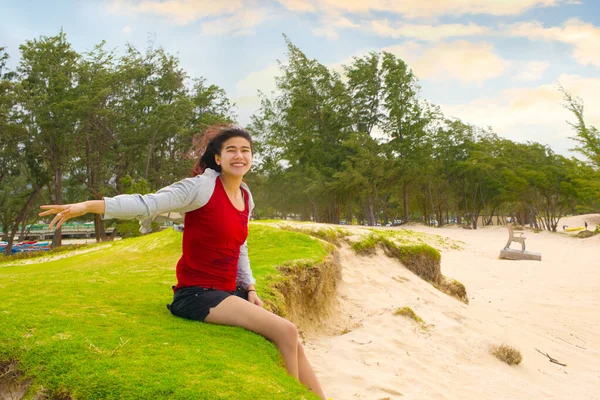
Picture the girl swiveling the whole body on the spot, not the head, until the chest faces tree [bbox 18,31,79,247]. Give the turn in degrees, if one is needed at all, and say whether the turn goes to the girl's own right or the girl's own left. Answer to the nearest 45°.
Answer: approximately 135° to the girl's own left

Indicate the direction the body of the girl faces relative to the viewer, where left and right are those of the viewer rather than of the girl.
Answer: facing the viewer and to the right of the viewer

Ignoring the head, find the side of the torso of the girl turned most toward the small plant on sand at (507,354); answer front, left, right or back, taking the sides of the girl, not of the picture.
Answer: left

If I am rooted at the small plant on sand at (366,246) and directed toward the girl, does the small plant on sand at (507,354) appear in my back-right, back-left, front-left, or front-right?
front-left

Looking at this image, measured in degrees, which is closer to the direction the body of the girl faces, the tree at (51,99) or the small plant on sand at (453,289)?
the small plant on sand

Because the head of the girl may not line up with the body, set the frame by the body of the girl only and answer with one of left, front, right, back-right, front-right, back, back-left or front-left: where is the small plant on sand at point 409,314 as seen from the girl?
left

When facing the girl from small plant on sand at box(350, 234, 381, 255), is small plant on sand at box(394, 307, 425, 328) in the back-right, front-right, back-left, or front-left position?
front-left

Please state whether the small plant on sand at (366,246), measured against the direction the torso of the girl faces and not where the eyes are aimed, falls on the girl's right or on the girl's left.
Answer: on the girl's left

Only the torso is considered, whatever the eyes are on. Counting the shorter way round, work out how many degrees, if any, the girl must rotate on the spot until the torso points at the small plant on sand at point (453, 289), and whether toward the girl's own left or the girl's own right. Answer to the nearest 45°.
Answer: approximately 90° to the girl's own left

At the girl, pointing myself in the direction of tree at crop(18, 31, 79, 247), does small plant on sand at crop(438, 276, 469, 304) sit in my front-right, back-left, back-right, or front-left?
front-right

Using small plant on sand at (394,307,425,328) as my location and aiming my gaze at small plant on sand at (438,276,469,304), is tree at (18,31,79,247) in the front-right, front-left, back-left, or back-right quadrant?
front-left
